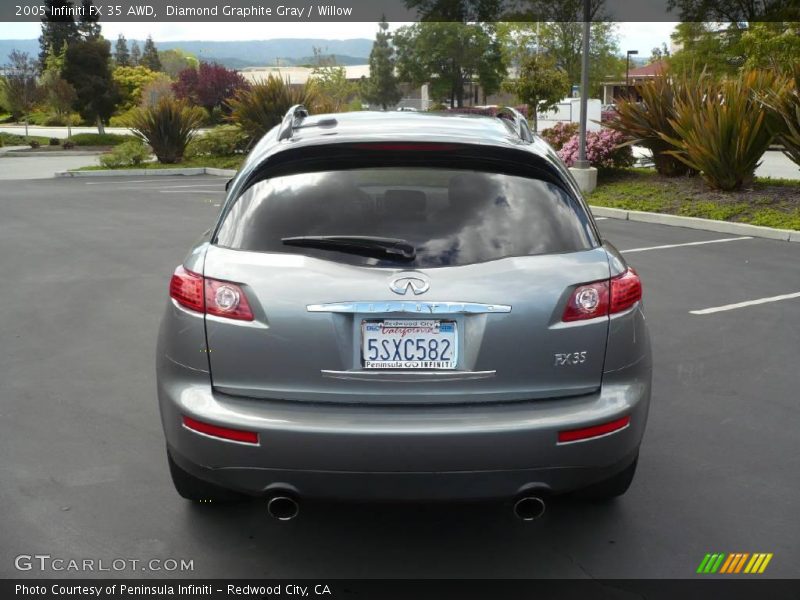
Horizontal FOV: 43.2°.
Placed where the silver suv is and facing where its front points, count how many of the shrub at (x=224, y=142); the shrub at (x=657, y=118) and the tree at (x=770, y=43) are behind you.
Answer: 0

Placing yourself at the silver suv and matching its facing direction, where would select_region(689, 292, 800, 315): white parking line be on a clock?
The white parking line is roughly at 1 o'clock from the silver suv.

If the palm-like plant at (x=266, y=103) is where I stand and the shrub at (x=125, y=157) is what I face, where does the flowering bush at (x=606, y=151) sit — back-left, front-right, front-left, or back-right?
back-left

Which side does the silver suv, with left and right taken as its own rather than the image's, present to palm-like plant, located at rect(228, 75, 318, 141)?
front

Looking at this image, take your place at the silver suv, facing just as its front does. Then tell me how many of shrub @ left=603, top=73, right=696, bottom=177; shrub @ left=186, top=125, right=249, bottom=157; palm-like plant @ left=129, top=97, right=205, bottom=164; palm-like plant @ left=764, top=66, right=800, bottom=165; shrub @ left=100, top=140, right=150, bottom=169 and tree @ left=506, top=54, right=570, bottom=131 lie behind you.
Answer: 0

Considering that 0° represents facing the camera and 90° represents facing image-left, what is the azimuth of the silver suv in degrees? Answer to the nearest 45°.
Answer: approximately 180°

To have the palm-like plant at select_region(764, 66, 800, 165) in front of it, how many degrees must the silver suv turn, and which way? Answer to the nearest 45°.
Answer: approximately 45° to its right

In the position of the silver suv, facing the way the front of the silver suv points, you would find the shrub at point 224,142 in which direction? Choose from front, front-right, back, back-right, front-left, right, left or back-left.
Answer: front

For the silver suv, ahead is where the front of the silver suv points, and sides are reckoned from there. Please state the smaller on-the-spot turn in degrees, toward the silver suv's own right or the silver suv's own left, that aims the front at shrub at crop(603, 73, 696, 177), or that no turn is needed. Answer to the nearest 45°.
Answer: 0° — it already faces it

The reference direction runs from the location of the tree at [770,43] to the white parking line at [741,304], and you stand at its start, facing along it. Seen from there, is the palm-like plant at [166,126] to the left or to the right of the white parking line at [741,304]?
right

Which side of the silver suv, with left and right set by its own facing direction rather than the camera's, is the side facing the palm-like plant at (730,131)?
front
